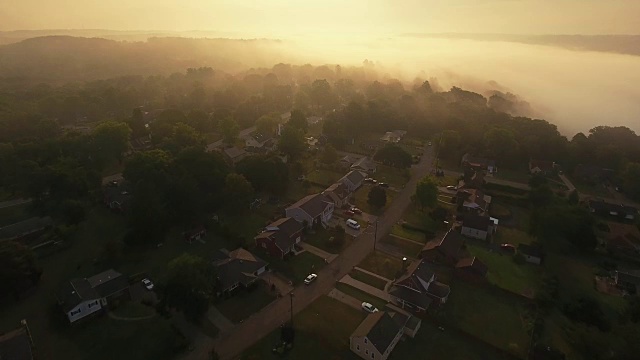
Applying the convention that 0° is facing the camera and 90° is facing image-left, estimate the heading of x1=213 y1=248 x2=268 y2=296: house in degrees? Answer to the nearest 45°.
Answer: approximately 315°

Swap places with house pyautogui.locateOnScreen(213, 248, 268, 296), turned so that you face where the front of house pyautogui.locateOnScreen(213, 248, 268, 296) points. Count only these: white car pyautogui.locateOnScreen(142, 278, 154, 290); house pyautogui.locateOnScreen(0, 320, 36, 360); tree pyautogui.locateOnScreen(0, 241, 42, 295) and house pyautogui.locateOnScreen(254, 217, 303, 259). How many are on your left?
1

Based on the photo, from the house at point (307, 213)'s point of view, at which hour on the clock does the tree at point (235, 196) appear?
The tree is roughly at 5 o'clock from the house.

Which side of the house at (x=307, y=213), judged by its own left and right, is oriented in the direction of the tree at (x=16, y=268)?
right

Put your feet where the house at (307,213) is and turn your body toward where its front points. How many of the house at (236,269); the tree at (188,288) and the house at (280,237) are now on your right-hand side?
3

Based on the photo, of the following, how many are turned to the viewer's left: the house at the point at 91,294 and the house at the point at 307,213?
0

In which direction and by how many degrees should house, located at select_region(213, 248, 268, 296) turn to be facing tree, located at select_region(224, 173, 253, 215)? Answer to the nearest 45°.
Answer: approximately 135° to its left

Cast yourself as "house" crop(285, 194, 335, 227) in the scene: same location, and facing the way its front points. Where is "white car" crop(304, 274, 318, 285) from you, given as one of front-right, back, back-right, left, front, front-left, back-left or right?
front-right

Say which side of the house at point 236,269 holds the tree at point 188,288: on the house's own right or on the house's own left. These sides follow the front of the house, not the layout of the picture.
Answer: on the house's own right

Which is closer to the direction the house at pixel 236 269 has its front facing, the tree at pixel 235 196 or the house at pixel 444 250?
the house

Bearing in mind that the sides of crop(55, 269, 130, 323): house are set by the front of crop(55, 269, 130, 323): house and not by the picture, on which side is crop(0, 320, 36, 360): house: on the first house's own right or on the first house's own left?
on the first house's own right

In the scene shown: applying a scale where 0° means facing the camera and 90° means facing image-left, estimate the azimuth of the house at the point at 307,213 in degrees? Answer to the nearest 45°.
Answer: approximately 315°

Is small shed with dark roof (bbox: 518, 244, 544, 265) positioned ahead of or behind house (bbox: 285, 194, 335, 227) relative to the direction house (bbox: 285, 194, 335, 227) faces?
ahead
